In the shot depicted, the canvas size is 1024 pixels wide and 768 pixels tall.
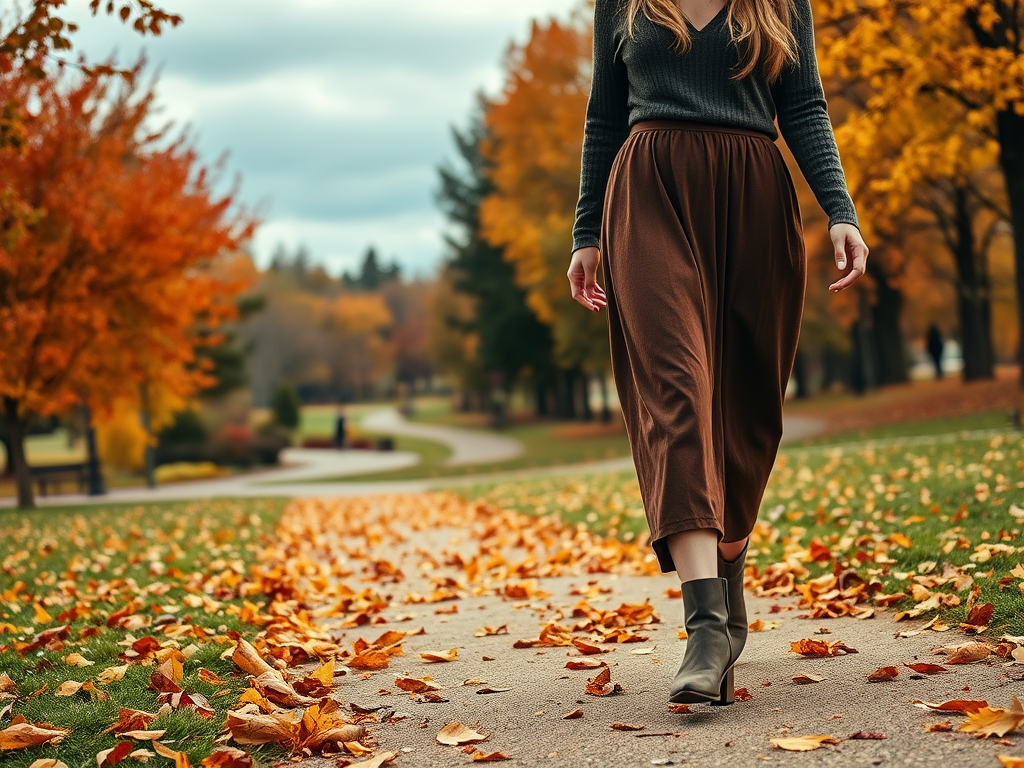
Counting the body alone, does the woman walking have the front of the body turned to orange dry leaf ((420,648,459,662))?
no

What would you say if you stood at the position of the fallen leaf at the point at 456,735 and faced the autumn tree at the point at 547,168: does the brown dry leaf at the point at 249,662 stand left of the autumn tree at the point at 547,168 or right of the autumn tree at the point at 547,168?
left

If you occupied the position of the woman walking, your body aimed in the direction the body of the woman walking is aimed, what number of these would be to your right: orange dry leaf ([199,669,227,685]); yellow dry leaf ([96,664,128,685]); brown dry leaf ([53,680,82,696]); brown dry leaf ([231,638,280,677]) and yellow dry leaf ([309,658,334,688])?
5

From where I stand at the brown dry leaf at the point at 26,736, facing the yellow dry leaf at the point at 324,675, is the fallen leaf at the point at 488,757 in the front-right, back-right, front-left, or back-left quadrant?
front-right

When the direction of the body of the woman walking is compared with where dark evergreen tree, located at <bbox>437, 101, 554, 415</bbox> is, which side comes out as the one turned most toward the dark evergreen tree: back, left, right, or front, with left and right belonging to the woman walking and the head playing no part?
back

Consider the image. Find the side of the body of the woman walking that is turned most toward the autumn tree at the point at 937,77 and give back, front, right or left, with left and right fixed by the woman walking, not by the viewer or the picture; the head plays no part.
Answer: back

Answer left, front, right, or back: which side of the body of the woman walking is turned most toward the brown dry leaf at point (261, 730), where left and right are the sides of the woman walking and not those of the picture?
right

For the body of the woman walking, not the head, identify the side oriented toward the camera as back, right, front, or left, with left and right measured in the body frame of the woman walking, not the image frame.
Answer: front

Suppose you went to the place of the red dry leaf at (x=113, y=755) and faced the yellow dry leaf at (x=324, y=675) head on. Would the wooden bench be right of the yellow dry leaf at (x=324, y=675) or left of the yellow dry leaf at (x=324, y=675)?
left

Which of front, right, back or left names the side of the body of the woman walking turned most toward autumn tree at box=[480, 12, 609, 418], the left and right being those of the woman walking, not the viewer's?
back
